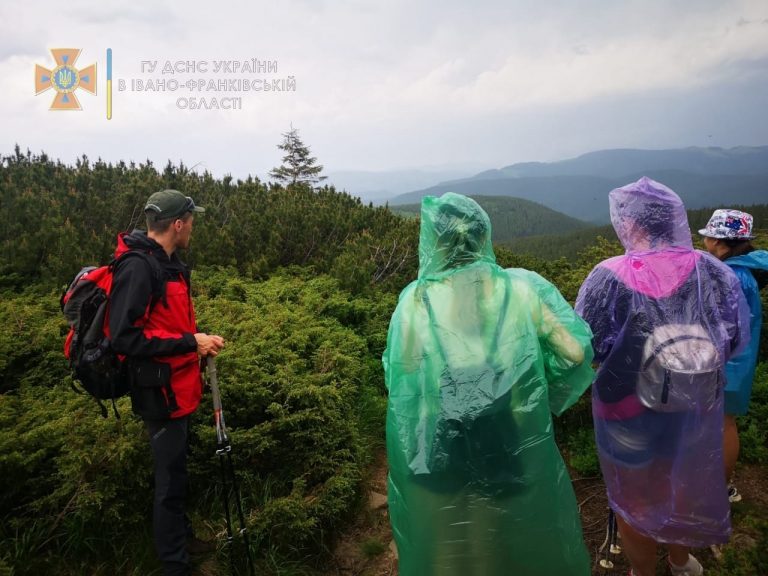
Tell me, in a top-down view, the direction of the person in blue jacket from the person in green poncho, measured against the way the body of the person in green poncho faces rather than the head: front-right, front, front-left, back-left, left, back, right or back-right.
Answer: front-right

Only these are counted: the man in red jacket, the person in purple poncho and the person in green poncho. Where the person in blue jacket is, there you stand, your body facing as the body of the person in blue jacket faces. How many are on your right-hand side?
0

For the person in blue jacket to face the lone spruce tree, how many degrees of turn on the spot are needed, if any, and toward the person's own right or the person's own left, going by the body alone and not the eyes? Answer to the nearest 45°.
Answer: approximately 45° to the person's own right

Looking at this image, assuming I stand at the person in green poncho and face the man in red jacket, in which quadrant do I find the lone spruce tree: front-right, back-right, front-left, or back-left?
front-right

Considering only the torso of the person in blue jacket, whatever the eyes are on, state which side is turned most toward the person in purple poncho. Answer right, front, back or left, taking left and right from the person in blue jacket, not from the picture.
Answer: left

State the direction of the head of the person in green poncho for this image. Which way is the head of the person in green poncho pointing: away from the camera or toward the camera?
away from the camera

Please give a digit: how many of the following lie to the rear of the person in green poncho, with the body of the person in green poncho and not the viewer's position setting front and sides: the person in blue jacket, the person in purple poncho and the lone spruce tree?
0

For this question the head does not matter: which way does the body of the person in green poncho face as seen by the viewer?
away from the camera

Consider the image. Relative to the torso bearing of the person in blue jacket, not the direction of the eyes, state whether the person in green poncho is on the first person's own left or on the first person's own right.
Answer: on the first person's own left
